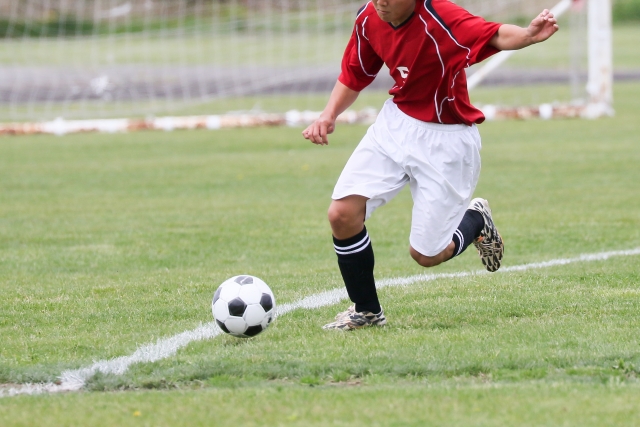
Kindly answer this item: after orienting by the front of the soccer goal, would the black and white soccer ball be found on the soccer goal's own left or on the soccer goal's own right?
on the soccer goal's own right

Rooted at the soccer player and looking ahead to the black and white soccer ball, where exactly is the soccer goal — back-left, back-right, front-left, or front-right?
back-right

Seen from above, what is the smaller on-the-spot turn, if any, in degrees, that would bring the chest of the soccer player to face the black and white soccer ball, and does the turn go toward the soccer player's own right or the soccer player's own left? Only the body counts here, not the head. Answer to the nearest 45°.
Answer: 0° — they already face it

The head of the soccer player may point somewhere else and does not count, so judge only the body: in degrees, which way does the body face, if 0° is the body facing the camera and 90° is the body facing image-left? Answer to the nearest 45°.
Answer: approximately 45°

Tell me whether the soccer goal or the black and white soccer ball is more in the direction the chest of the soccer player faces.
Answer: the black and white soccer ball
